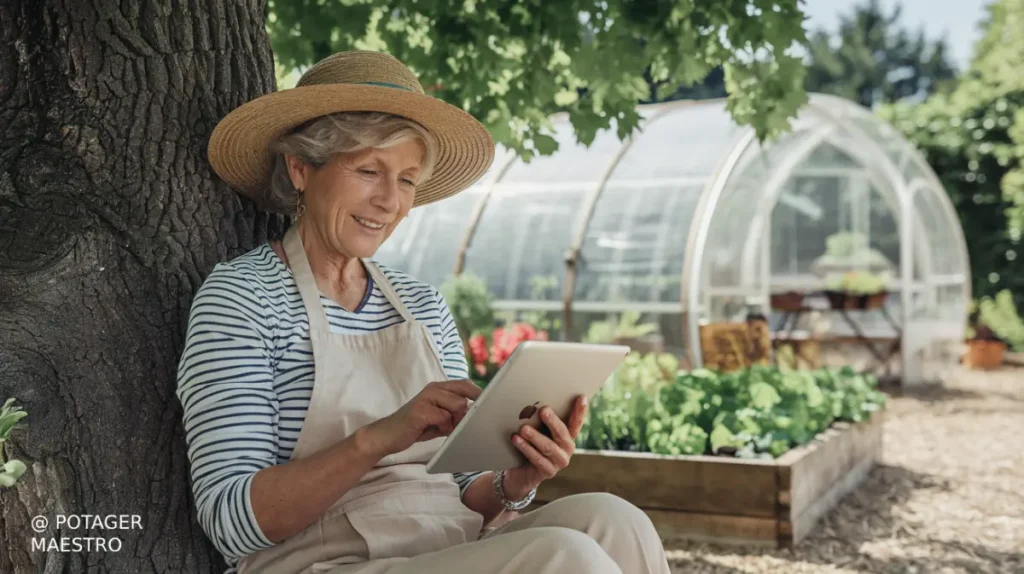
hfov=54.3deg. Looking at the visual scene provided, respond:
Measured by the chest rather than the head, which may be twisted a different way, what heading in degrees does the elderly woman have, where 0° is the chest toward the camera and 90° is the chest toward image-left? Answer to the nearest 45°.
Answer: approximately 315°

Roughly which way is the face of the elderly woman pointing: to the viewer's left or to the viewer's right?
to the viewer's right

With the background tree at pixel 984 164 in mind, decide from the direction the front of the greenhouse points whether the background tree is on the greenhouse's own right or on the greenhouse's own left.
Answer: on the greenhouse's own left

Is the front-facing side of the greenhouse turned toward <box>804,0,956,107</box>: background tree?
no

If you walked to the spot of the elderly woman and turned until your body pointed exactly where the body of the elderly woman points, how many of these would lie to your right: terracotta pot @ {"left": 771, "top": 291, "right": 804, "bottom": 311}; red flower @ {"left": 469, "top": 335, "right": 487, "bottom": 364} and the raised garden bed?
0

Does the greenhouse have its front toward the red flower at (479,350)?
no

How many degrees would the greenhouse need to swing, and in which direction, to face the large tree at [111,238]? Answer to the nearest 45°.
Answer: approximately 45° to its right

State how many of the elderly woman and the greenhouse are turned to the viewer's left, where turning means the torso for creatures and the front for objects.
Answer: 0

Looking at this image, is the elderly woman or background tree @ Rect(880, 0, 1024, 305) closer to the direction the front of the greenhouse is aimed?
the elderly woman

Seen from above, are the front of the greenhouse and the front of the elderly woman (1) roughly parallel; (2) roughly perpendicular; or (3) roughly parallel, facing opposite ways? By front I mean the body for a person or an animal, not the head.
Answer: roughly parallel

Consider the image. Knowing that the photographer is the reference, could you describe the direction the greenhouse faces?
facing the viewer and to the right of the viewer
